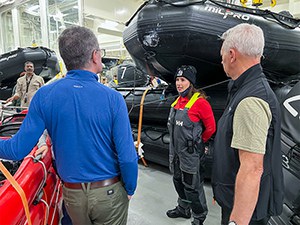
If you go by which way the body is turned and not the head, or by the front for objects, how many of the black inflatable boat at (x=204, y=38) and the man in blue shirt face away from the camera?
1

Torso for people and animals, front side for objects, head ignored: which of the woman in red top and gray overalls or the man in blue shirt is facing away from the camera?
the man in blue shirt

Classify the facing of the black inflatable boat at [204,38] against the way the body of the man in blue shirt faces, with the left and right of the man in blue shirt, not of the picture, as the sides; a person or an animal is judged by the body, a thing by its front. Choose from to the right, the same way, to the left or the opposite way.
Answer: to the left

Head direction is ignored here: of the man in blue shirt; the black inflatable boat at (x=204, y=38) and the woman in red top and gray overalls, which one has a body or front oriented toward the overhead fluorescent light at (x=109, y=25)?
the man in blue shirt

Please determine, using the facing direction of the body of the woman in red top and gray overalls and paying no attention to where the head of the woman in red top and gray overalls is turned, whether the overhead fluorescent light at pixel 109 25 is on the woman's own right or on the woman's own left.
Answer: on the woman's own right

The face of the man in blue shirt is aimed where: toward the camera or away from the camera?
away from the camera

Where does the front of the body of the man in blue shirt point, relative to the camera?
away from the camera

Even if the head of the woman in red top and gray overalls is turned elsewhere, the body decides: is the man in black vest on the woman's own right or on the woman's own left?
on the woman's own left

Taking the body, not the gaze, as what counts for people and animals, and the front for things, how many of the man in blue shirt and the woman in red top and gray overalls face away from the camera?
1

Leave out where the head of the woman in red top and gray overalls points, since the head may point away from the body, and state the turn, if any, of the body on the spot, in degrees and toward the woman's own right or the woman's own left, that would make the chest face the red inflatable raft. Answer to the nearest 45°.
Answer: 0° — they already face it

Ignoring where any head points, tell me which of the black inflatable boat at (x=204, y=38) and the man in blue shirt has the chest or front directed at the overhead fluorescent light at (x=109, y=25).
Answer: the man in blue shirt

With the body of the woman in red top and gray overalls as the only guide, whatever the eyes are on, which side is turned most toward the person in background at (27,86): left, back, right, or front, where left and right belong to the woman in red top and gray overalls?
right
